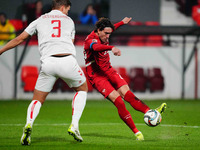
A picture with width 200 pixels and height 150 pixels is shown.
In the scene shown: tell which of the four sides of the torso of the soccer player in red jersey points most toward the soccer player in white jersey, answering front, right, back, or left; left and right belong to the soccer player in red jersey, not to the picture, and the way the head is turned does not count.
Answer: right

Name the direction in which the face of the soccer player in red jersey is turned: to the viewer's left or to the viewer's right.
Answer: to the viewer's right

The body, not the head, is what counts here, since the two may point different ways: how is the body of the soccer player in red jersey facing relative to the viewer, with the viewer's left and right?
facing the viewer and to the right of the viewer

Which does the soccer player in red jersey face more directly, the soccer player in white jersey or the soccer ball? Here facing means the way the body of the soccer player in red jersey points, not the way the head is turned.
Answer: the soccer ball

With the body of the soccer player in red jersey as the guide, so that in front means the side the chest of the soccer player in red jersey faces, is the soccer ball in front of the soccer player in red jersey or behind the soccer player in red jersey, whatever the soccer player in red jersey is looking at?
in front
